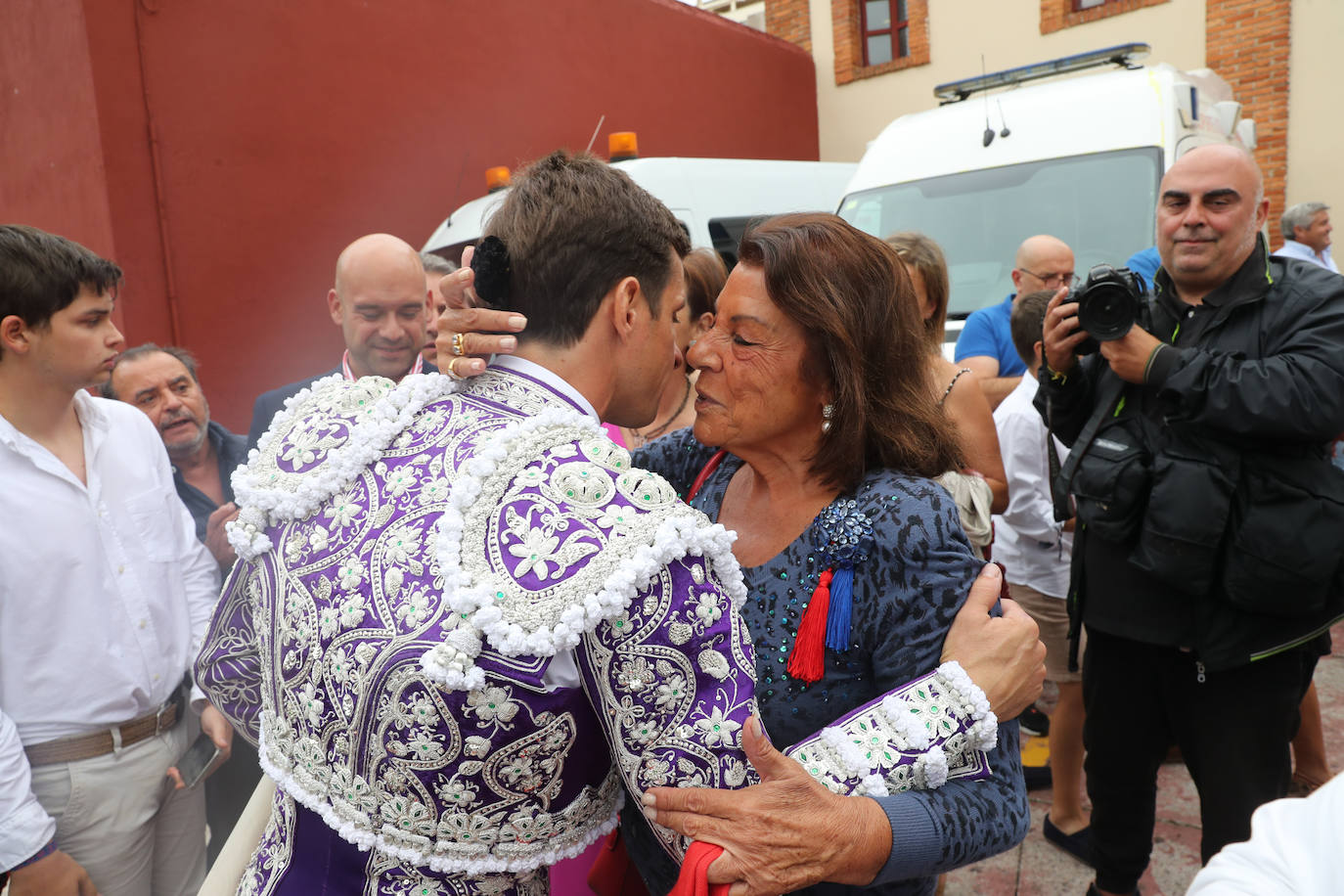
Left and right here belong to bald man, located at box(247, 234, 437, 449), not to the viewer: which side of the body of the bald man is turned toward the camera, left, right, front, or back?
front

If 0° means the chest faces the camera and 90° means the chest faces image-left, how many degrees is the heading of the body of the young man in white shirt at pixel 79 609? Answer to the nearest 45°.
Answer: approximately 315°

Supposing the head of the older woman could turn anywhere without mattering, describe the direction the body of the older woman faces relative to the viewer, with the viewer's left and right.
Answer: facing the viewer and to the left of the viewer

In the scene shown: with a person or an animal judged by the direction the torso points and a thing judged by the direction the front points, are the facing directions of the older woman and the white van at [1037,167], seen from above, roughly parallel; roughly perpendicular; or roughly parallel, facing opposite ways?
roughly parallel

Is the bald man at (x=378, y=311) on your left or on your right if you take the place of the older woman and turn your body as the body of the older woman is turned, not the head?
on your right

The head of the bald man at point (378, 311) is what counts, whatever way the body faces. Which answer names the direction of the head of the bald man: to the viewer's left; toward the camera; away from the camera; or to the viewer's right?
toward the camera

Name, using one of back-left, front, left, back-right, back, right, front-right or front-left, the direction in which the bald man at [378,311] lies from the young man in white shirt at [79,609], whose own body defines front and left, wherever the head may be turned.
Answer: left

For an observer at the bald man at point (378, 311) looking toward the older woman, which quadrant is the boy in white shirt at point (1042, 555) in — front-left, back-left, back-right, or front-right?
front-left

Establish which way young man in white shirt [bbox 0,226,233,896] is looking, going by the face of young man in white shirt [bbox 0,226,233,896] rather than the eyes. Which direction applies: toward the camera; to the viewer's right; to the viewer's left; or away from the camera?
to the viewer's right

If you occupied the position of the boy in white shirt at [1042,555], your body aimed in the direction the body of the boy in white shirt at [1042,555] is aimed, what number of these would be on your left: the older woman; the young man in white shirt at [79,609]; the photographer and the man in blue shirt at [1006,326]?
1
